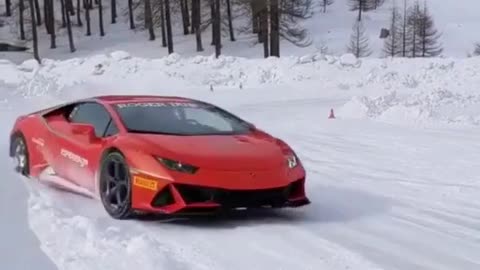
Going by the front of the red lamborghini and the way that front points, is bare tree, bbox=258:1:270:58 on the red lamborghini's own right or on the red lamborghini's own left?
on the red lamborghini's own left

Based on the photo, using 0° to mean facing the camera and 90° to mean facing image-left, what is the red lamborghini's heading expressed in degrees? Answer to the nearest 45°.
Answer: approximately 315°
